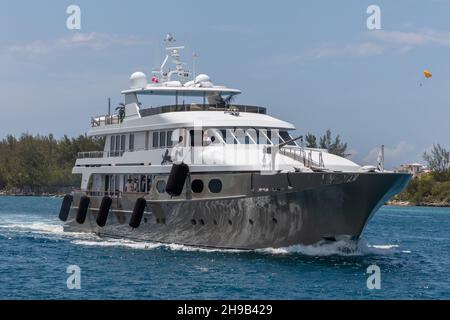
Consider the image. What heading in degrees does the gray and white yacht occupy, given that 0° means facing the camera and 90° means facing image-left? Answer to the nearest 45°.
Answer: approximately 315°
